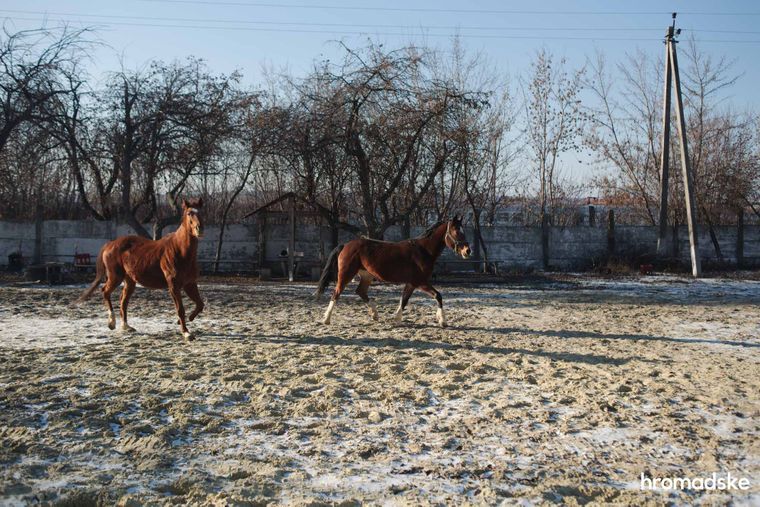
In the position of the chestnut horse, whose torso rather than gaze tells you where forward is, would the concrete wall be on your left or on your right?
on your left

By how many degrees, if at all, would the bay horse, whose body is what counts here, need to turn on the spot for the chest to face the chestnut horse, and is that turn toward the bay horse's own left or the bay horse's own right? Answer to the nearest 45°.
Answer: approximately 180°

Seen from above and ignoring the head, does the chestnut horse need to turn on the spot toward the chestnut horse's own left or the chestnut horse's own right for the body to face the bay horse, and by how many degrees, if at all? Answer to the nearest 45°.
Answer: approximately 45° to the chestnut horse's own left

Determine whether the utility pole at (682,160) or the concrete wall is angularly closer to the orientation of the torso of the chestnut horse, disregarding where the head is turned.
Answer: the utility pole

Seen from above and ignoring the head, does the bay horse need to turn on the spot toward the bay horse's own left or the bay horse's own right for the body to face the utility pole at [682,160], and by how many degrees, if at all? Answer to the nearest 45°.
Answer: approximately 45° to the bay horse's own left

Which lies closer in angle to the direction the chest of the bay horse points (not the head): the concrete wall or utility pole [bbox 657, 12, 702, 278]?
the utility pole

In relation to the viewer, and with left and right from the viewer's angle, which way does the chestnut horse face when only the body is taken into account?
facing the viewer and to the right of the viewer

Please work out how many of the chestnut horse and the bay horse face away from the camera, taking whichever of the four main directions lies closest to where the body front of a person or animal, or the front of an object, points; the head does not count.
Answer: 0

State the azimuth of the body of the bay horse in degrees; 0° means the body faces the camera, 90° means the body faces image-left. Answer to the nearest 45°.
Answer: approximately 270°

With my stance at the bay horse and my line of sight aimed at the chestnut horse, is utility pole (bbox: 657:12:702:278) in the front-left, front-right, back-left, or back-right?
back-right

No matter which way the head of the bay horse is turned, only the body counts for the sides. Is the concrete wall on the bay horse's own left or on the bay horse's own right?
on the bay horse's own left
